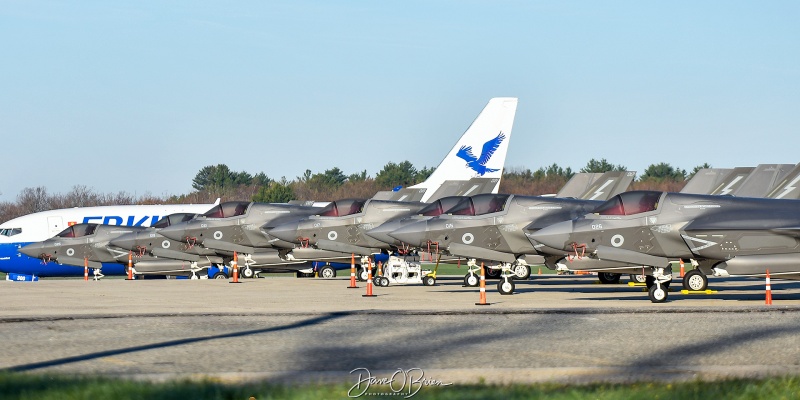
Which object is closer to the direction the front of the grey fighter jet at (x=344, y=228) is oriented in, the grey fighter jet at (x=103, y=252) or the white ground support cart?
the grey fighter jet

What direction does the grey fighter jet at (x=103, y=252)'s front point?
to the viewer's left

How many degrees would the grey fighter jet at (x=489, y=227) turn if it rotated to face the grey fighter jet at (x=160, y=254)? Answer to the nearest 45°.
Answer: approximately 45° to its right

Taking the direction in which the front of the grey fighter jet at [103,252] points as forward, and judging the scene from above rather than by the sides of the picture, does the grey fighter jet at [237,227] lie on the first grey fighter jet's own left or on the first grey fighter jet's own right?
on the first grey fighter jet's own left

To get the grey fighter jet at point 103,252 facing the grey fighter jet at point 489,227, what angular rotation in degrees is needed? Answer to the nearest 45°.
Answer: approximately 135° to its left

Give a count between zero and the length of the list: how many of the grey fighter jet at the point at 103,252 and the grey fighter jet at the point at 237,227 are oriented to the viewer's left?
2

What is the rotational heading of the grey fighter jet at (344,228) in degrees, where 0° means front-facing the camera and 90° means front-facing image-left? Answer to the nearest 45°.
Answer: approximately 90°

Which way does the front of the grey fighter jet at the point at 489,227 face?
to the viewer's left

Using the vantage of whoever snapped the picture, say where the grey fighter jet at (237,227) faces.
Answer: facing to the left of the viewer

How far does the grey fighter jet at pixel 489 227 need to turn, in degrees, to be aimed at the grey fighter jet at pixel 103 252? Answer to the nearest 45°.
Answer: approximately 45° to its right
